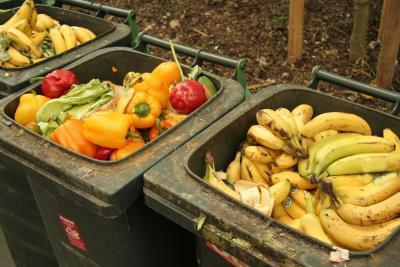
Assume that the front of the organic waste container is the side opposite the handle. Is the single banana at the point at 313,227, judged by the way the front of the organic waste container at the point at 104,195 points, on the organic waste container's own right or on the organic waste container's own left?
on the organic waste container's own left

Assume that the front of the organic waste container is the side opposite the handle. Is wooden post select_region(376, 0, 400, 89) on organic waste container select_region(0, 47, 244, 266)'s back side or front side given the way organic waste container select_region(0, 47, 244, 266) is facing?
on the back side

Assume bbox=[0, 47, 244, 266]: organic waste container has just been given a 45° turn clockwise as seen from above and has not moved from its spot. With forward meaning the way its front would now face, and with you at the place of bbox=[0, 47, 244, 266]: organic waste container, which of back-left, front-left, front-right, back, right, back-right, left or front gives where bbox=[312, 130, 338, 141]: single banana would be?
back

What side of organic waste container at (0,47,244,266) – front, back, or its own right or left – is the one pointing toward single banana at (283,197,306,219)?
left

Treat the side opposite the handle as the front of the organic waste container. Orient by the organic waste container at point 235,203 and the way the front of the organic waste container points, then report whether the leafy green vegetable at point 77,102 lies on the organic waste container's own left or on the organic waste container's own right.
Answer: on the organic waste container's own right

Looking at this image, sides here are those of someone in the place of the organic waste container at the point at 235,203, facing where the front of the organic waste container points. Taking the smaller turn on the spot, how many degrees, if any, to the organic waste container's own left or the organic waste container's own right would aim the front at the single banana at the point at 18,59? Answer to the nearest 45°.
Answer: approximately 90° to the organic waste container's own right

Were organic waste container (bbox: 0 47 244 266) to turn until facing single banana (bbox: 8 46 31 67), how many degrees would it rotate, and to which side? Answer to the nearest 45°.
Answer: approximately 135° to its right

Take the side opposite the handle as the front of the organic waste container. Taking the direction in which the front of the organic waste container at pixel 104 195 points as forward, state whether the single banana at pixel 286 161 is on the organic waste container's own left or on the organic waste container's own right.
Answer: on the organic waste container's own left

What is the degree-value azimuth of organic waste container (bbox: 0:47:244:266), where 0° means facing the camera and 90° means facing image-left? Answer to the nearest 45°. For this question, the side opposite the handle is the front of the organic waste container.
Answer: approximately 45°

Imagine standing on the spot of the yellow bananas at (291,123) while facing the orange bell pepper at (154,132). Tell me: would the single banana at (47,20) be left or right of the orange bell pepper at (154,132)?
right
